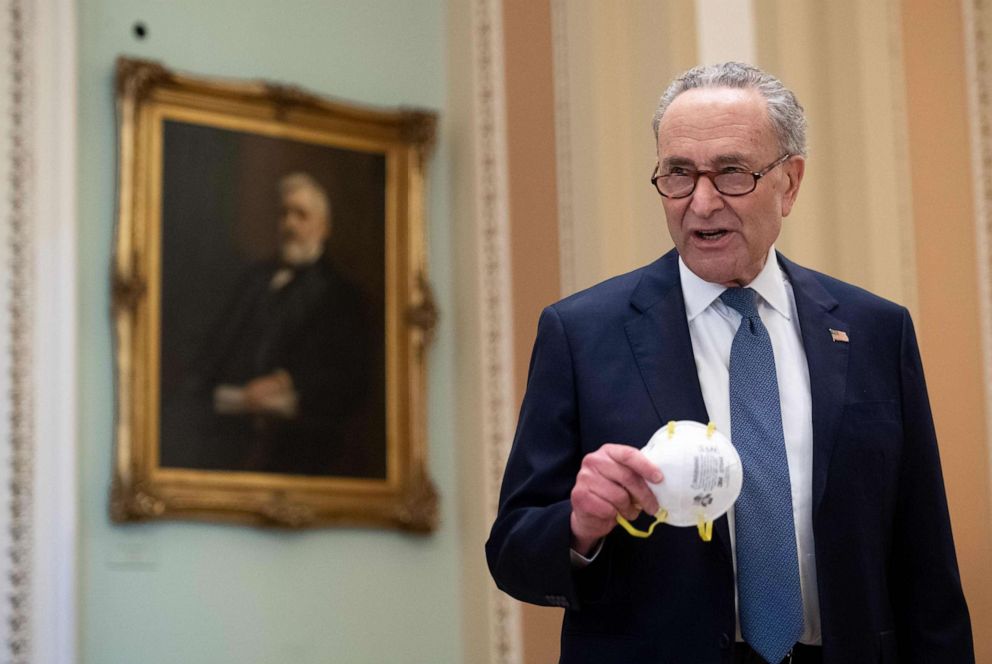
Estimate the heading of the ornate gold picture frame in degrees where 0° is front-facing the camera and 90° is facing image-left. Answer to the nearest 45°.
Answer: approximately 315°

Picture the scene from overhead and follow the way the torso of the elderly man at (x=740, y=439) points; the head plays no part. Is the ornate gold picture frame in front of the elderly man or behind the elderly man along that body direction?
behind

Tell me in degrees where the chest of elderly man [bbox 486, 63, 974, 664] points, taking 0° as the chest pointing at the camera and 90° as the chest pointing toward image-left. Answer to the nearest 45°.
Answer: approximately 0°

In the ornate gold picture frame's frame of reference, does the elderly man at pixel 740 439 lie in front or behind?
in front
